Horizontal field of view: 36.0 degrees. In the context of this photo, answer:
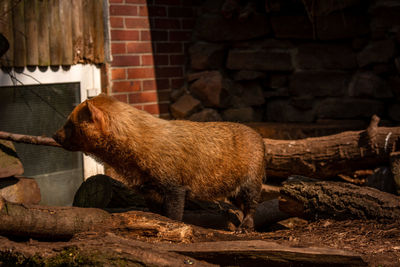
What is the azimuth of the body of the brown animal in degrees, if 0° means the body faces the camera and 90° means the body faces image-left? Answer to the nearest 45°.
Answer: approximately 90°

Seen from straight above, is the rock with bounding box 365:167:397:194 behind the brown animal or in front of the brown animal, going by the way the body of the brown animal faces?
behind

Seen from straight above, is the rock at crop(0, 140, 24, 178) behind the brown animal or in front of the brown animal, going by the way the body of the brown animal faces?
in front

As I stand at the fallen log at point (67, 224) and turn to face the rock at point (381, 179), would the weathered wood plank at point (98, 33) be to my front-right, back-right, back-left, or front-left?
front-left

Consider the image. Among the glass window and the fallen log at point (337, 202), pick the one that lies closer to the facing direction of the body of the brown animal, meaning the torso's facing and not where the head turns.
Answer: the glass window

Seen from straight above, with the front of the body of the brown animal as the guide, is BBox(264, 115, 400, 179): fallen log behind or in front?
behind

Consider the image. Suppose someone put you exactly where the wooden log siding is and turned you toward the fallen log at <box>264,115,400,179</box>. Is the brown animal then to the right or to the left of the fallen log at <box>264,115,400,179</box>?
right

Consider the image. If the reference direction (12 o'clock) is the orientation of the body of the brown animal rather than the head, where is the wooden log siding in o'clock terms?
The wooden log siding is roughly at 2 o'clock from the brown animal.

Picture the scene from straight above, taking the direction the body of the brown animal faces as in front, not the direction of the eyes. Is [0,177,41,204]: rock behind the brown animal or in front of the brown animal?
in front

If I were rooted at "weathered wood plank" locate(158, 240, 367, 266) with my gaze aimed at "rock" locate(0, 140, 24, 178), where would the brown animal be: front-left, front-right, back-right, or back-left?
front-right

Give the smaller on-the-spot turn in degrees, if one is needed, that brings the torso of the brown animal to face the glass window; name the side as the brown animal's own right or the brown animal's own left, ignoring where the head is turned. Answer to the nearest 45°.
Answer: approximately 45° to the brown animal's own right

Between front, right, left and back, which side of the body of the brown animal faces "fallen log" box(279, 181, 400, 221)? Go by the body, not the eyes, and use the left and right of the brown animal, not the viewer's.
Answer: back

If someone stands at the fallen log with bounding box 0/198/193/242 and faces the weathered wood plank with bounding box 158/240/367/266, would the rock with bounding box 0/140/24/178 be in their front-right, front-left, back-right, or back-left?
back-left

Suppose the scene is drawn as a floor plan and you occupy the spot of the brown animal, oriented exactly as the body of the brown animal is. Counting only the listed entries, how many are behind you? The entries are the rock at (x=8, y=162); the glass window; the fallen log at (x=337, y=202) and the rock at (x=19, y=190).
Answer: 1
